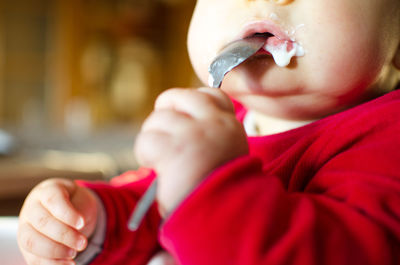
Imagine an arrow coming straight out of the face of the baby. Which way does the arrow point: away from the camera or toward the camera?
toward the camera

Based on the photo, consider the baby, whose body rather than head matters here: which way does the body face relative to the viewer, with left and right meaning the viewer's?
facing the viewer and to the left of the viewer
